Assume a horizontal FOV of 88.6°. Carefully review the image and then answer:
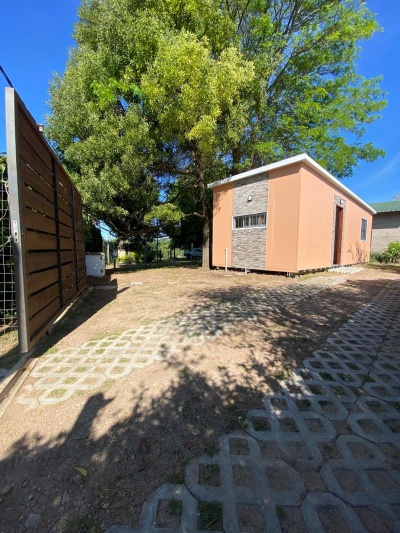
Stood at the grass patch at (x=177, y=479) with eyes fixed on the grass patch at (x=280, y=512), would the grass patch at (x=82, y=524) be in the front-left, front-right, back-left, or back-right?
back-right

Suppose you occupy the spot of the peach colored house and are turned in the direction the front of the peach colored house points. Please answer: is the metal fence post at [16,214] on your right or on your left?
on your right

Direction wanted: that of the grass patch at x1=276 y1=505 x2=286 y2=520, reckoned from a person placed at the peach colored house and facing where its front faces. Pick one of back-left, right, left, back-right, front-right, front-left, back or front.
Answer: front-right

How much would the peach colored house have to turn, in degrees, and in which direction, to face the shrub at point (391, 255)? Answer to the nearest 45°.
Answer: approximately 90° to its left

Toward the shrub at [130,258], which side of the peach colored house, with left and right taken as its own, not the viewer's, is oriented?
back

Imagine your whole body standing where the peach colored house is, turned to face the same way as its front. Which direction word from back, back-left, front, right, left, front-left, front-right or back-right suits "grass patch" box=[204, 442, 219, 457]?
front-right

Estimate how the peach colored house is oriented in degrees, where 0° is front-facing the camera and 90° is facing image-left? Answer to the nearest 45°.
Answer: approximately 315°

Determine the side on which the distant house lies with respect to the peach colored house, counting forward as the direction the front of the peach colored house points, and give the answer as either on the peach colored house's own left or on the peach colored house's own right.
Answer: on the peach colored house's own left

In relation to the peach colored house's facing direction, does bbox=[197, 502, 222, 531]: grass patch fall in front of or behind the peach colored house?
in front

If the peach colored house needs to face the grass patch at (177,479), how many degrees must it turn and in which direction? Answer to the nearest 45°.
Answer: approximately 45° to its right

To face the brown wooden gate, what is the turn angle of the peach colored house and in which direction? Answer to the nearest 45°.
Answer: approximately 45° to its right

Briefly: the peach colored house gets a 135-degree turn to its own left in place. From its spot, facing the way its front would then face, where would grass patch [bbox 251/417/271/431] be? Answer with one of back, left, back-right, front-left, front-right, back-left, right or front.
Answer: back
